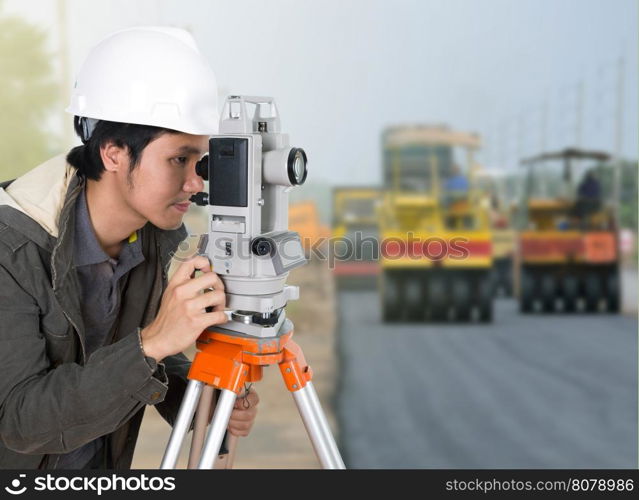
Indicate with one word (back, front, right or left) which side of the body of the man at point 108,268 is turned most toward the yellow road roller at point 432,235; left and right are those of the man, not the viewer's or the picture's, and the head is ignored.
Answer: left

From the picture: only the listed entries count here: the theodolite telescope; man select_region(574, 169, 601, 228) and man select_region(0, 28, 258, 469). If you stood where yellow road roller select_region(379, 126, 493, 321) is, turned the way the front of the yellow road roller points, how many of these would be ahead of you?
2

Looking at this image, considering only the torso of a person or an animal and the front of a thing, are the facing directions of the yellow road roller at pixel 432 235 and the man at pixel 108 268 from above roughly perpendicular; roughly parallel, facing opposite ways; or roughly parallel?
roughly perpendicular

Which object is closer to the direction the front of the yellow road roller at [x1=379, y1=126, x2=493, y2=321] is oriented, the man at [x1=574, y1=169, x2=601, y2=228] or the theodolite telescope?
the theodolite telescope

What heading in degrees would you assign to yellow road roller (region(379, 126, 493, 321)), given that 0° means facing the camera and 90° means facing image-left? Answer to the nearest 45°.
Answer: approximately 0°

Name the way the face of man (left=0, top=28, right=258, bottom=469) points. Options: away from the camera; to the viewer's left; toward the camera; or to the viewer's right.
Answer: to the viewer's right

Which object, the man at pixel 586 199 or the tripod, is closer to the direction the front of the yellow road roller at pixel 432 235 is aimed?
the tripod

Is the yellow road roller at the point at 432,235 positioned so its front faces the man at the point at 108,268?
yes

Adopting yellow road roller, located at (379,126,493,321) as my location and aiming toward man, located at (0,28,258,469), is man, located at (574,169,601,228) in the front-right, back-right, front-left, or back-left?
back-left

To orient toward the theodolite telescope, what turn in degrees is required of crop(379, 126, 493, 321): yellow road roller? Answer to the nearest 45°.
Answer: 0° — it already faces it

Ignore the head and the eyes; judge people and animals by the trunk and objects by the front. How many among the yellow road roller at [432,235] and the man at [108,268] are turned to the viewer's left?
0

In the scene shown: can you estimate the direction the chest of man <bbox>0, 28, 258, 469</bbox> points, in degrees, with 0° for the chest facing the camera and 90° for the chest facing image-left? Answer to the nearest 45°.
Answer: approximately 315°

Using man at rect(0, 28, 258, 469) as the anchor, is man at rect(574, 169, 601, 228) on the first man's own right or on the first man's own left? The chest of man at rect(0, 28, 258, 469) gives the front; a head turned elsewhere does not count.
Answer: on the first man's own left
